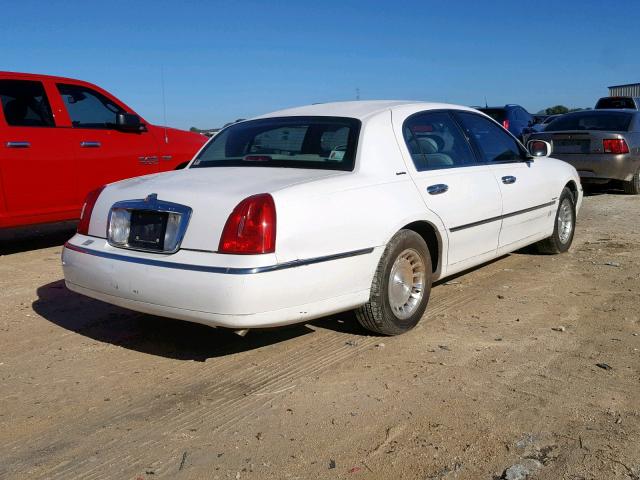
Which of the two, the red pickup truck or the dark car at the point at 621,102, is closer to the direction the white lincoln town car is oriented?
the dark car

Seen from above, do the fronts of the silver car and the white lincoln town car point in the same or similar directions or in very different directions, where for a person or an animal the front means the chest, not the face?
same or similar directions

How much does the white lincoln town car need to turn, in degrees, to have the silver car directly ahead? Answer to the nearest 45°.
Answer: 0° — it already faces it

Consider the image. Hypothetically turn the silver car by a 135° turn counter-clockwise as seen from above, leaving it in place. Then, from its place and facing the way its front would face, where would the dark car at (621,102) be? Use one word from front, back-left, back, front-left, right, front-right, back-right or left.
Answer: right

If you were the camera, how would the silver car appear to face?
facing away from the viewer and to the right of the viewer

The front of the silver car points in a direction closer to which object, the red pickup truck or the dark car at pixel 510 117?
the dark car

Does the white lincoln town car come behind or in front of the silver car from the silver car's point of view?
behind

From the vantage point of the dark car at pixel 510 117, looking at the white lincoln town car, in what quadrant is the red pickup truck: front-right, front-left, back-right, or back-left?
front-right

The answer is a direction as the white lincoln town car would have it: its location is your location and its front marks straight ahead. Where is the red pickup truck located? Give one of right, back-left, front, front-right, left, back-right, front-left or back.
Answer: left

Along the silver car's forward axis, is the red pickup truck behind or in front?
behind

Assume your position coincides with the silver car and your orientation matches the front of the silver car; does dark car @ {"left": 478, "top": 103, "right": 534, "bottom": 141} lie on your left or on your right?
on your left

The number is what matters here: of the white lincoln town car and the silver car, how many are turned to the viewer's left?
0

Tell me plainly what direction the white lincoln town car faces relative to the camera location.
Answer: facing away from the viewer and to the right of the viewer

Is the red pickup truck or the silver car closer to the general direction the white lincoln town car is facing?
the silver car

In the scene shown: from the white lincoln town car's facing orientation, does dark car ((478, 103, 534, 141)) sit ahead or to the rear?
ahead

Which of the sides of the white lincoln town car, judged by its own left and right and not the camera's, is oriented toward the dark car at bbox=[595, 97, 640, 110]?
front
